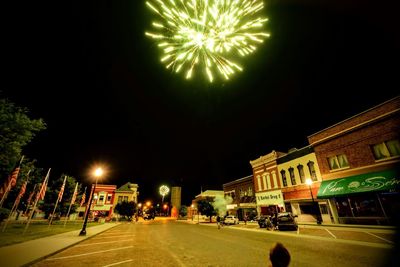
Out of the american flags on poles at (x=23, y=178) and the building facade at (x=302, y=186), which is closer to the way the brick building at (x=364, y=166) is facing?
the american flags on poles

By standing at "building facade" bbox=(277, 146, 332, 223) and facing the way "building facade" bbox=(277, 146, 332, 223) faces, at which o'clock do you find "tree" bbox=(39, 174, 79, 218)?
The tree is roughly at 1 o'clock from the building facade.

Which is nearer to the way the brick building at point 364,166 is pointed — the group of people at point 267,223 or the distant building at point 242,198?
the group of people

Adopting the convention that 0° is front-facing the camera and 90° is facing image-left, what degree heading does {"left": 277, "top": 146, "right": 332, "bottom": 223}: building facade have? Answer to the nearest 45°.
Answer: approximately 45°

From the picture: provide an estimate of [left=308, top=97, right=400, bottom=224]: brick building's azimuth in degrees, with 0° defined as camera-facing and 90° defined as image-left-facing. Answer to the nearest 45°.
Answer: approximately 45°

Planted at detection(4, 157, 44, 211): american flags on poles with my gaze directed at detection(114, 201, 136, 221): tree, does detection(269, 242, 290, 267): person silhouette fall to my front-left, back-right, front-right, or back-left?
back-right

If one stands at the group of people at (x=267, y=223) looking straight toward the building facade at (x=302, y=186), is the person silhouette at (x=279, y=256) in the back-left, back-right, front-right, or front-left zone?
back-right

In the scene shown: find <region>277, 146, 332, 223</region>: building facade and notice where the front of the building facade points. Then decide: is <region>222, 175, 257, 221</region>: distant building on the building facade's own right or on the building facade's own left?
on the building facade's own right
